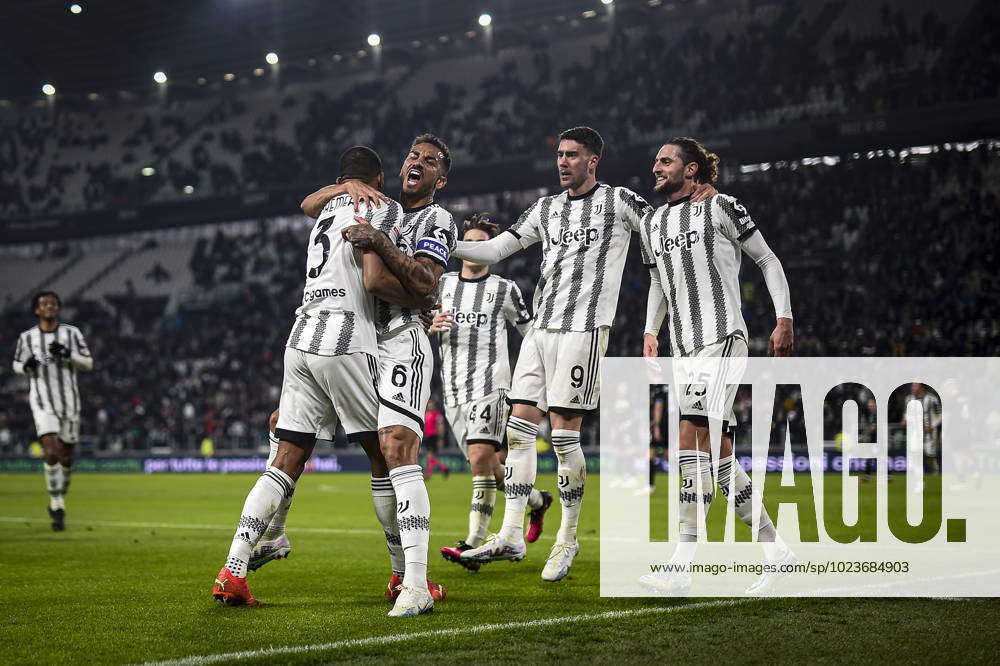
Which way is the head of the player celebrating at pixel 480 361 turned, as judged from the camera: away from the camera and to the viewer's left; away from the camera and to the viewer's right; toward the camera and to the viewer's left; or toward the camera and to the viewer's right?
toward the camera and to the viewer's left

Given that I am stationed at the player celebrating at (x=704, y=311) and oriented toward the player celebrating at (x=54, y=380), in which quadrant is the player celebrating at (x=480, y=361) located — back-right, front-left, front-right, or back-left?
front-right

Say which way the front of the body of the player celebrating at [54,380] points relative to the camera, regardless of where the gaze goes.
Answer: toward the camera

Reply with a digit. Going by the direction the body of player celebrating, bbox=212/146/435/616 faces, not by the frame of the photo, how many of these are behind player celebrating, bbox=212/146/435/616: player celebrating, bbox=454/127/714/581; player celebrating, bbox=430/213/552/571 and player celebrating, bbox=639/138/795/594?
0

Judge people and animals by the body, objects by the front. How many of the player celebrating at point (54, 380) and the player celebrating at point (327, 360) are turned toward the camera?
1

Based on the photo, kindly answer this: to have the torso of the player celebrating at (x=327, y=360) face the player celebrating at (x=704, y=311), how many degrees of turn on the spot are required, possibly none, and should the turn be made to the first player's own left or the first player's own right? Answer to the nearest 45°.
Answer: approximately 45° to the first player's own right

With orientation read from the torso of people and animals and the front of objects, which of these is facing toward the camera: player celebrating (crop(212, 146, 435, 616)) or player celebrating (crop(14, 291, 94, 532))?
player celebrating (crop(14, 291, 94, 532))

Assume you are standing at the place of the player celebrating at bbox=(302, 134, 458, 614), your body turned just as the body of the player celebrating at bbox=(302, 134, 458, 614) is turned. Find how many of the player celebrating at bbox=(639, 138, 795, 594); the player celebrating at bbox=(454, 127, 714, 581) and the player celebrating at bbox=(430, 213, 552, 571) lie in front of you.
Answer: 0

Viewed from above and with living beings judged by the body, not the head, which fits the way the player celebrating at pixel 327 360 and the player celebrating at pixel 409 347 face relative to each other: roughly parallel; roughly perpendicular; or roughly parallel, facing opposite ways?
roughly parallel, facing opposite ways

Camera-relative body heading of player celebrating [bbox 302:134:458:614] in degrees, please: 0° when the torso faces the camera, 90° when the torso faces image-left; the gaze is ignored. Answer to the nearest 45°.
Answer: approximately 45°

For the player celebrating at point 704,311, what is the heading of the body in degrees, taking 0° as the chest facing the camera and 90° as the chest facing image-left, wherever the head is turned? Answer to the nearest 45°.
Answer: approximately 45°

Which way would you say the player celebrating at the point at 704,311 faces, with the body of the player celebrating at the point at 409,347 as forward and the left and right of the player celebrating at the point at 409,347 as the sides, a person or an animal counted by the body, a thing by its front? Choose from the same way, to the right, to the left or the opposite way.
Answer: the same way

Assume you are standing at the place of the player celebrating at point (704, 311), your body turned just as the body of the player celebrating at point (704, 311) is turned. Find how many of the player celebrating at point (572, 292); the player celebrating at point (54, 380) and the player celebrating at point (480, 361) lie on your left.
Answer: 0

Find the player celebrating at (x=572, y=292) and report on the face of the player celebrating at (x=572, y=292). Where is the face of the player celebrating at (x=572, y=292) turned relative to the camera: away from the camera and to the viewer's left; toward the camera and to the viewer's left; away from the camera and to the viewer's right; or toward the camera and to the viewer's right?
toward the camera and to the viewer's left

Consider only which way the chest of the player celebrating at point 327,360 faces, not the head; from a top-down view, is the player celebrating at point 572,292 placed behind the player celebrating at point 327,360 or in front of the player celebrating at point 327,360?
in front

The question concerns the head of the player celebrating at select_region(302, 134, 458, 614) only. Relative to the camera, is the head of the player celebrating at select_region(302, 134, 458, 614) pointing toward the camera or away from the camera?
toward the camera

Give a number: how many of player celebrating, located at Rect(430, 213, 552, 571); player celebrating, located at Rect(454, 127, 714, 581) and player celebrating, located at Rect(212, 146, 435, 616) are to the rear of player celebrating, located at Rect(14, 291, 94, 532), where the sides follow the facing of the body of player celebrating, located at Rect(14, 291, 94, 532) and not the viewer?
0
